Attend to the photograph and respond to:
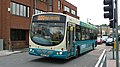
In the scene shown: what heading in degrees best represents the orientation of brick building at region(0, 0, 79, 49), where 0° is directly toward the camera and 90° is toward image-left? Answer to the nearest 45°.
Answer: approximately 315°

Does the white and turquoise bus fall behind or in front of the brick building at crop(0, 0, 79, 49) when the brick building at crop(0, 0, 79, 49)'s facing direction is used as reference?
in front

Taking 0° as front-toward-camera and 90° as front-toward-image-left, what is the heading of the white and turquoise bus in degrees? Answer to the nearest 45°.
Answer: approximately 45°

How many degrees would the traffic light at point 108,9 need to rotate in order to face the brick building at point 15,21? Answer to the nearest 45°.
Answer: approximately 45° to its right

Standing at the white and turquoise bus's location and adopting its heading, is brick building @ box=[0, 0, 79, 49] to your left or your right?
on your right

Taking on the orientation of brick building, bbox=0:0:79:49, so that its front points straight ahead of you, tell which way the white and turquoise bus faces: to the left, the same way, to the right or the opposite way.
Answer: to the right
